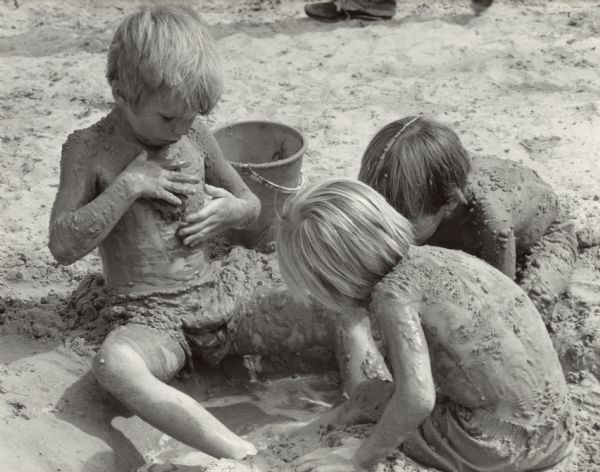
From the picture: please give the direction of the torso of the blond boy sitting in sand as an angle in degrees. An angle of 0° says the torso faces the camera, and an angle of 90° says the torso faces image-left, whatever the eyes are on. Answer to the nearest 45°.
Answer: approximately 315°

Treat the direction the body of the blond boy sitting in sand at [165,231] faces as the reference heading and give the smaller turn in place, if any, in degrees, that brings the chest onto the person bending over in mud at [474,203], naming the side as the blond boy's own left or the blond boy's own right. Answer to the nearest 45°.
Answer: approximately 45° to the blond boy's own left

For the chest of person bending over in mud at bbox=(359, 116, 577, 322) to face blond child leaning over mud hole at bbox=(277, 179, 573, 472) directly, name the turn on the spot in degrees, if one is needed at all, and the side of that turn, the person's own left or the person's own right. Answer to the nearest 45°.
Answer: approximately 45° to the person's own left

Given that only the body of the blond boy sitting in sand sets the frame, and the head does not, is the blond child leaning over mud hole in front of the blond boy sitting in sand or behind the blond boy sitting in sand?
in front

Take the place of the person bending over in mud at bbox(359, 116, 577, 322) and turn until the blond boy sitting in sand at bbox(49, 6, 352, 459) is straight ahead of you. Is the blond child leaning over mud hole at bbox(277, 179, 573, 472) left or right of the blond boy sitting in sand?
left

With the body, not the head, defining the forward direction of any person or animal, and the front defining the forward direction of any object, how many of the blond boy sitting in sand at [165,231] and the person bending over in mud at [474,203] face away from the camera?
0

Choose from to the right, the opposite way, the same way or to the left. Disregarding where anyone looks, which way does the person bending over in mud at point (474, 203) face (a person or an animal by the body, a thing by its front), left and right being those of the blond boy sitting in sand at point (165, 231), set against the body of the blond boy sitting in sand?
to the right

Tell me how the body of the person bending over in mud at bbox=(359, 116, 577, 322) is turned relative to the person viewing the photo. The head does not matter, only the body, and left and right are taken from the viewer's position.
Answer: facing the viewer and to the left of the viewer

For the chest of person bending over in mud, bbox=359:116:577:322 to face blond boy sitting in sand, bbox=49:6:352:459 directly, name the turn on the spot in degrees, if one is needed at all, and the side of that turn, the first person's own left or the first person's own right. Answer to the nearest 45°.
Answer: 0° — they already face them
